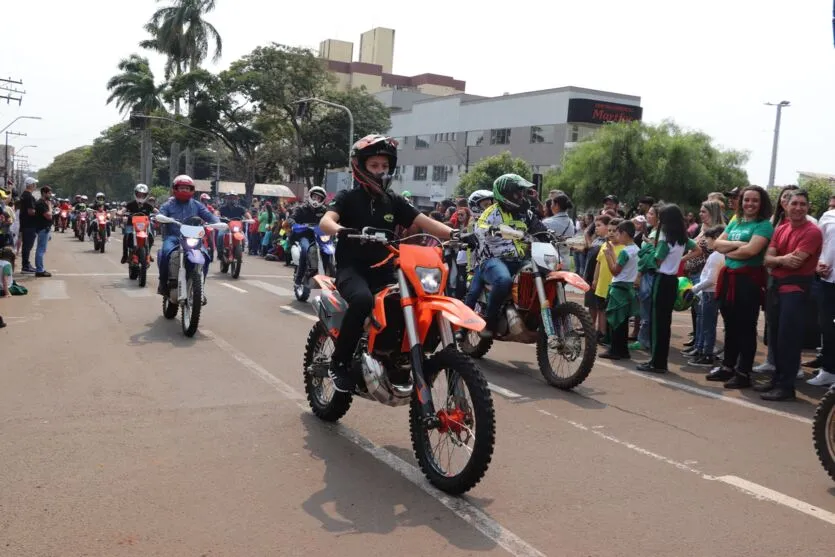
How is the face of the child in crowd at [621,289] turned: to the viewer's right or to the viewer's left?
to the viewer's left

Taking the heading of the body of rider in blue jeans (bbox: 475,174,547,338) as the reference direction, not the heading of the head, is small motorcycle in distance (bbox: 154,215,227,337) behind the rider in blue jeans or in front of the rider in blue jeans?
behind

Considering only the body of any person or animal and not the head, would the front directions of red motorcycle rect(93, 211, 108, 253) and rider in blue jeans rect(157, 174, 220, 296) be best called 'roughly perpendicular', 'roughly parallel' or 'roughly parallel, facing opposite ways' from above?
roughly parallel

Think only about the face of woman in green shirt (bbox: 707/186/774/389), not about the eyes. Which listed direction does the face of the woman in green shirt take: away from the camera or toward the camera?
toward the camera

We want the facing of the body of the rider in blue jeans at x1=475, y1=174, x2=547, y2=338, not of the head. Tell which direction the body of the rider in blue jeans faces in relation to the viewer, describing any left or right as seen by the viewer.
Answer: facing the viewer and to the right of the viewer

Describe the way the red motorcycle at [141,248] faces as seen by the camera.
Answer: facing the viewer

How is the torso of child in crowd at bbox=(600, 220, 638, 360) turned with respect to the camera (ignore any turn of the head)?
to the viewer's left

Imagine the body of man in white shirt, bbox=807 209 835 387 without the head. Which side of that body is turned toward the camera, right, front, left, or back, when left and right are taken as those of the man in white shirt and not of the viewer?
left

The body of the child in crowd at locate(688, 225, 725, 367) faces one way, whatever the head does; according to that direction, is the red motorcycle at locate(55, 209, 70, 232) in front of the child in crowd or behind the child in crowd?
in front

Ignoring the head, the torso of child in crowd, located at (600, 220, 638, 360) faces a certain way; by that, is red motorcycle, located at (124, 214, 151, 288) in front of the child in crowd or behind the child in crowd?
in front

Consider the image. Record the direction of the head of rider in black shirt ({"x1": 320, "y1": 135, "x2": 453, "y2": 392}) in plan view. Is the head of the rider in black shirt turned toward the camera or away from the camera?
toward the camera

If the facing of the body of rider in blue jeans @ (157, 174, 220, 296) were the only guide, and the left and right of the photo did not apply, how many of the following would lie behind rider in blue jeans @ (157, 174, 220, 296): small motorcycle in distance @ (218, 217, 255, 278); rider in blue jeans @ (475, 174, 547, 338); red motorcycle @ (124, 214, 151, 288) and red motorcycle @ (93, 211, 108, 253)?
3

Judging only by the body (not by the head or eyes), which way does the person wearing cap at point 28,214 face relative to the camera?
to the viewer's right

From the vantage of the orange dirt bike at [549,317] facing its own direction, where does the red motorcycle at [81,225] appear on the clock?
The red motorcycle is roughly at 6 o'clock from the orange dirt bike.

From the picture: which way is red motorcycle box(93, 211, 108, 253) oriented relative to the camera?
toward the camera

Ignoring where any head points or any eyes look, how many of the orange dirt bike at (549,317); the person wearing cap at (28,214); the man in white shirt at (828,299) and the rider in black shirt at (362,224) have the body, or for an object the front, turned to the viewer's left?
1

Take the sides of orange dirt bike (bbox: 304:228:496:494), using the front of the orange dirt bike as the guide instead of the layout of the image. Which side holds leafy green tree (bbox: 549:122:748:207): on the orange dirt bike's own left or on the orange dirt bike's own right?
on the orange dirt bike's own left
